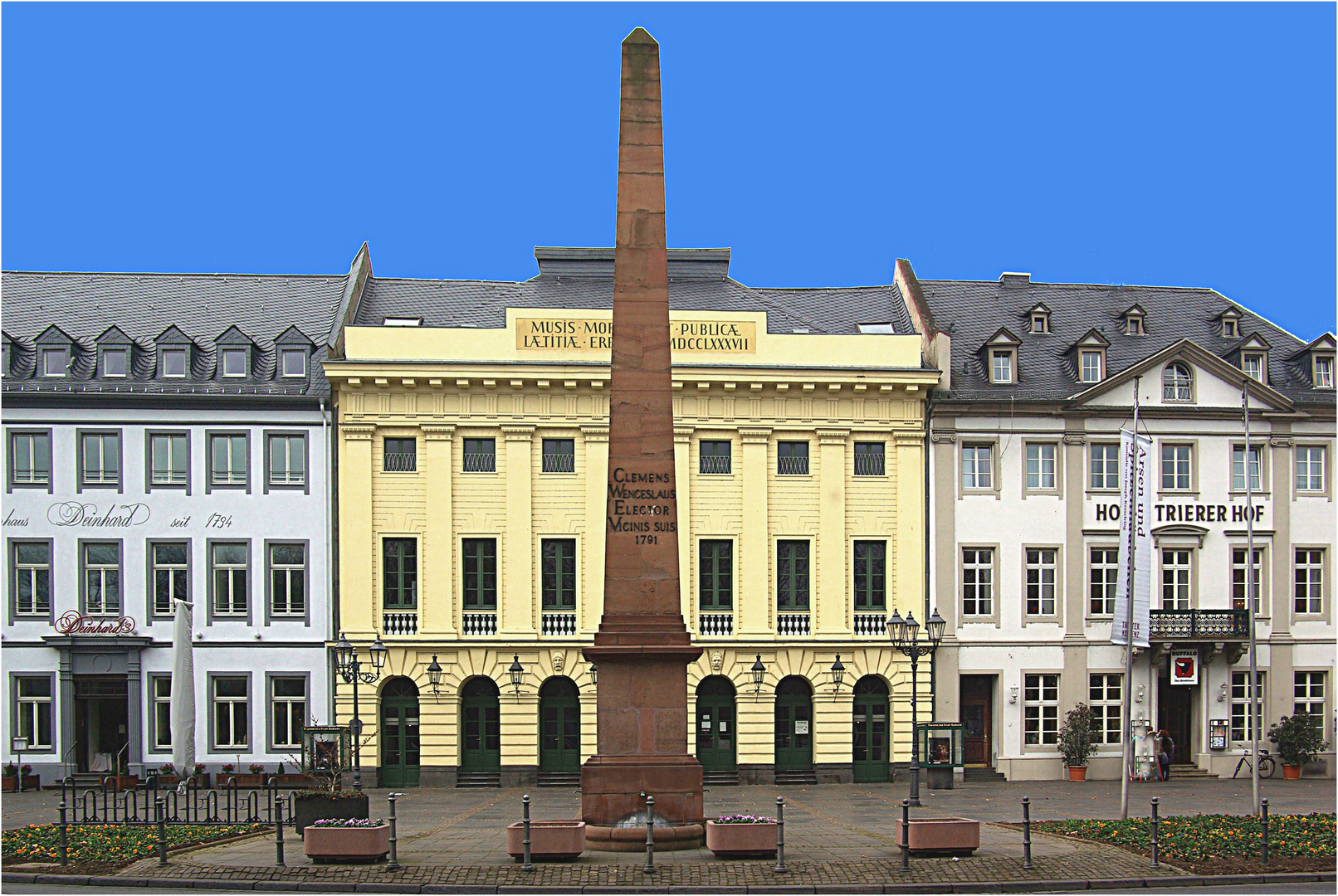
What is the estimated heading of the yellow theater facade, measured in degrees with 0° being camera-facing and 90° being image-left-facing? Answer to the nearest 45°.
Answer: approximately 0°

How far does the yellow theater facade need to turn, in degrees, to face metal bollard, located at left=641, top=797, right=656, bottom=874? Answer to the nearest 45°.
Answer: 0° — it already faces it

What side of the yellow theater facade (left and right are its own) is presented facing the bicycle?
left

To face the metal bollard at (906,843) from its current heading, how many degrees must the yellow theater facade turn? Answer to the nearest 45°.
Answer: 0° — it already faces it

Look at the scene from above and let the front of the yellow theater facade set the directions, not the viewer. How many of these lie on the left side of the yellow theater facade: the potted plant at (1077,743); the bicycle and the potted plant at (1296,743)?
3

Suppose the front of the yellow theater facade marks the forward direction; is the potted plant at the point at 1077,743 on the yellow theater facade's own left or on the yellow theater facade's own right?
on the yellow theater facade's own left

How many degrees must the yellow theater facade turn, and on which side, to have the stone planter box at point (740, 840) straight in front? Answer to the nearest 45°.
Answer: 0° — it already faces it

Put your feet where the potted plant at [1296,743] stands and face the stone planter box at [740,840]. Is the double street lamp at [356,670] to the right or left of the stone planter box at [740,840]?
right

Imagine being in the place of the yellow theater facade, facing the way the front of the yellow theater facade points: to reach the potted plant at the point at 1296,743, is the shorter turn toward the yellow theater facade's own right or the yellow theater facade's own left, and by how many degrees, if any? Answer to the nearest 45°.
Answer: approximately 90° to the yellow theater facade's own left
